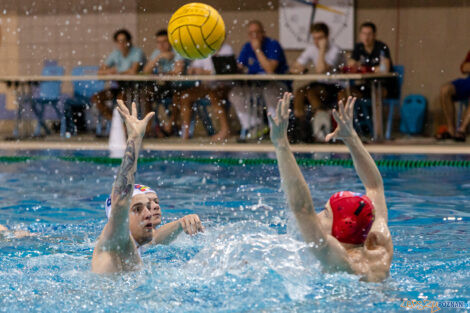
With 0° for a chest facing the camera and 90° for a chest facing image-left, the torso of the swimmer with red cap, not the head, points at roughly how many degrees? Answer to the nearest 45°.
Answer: approximately 135°

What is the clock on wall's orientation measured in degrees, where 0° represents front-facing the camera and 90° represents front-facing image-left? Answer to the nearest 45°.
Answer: approximately 0°

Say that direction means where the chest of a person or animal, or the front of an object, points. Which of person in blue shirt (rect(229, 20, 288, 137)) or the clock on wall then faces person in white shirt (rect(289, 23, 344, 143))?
the clock on wall

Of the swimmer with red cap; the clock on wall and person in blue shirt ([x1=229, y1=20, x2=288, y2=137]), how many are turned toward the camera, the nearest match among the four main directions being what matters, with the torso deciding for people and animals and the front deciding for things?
2

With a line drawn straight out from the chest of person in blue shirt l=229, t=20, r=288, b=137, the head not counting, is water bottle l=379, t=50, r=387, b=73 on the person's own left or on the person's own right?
on the person's own left

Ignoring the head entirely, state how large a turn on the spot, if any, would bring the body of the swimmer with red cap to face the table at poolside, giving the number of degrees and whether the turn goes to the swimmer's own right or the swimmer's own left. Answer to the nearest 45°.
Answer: approximately 45° to the swimmer's own right

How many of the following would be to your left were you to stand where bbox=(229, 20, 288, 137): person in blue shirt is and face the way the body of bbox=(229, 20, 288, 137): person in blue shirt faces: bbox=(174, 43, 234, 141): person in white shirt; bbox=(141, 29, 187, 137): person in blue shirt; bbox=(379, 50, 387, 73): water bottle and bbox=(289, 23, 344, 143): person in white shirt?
2

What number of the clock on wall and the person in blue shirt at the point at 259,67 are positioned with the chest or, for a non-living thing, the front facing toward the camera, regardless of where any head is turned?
2

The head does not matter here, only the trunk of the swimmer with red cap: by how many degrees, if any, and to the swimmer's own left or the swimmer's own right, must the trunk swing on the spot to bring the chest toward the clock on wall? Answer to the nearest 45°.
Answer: approximately 45° to the swimmer's own right

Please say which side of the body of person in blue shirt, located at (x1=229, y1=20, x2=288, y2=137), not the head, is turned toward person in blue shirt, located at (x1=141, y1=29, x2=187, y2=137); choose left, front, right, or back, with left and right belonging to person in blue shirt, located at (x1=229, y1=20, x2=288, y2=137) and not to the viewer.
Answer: right

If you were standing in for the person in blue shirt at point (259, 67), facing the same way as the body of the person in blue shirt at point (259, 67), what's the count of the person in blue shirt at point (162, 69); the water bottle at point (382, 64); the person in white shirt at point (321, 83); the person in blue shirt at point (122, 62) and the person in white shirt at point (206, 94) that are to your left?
2

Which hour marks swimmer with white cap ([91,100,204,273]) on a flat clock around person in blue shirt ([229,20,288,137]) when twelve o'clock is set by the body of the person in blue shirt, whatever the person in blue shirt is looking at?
The swimmer with white cap is roughly at 12 o'clock from the person in blue shirt.

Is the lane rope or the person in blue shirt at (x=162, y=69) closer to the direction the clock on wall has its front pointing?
the lane rope
